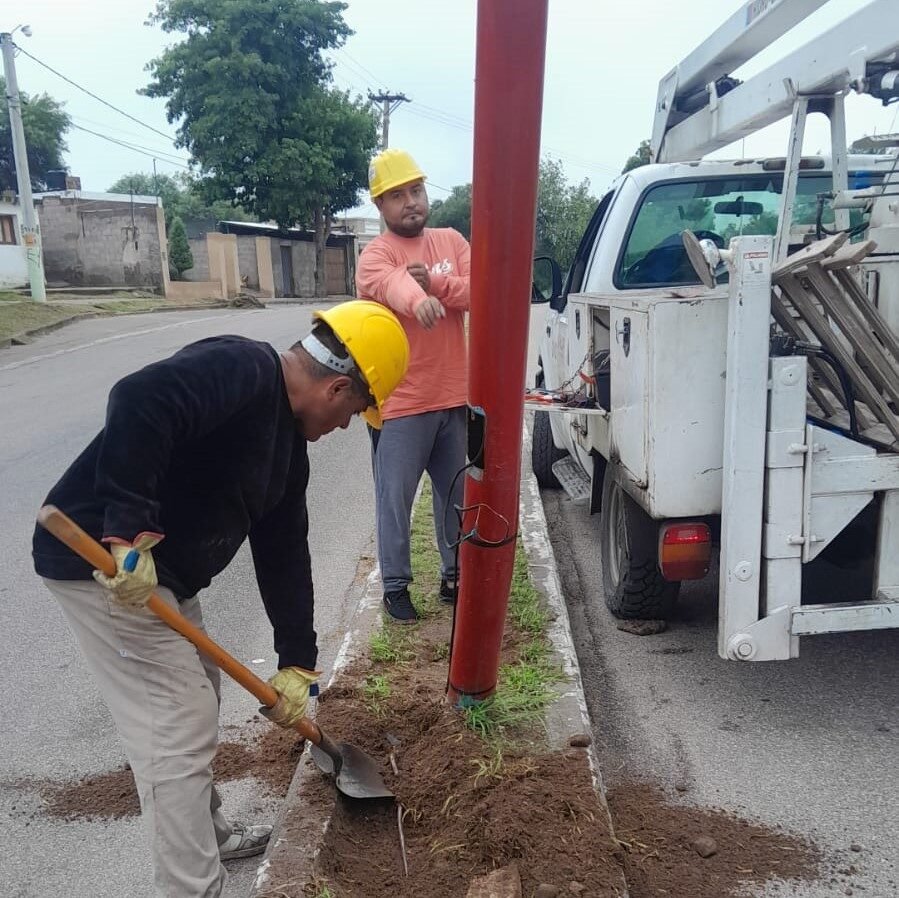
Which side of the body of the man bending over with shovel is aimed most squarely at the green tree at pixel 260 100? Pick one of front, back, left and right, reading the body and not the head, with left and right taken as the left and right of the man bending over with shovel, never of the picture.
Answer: left

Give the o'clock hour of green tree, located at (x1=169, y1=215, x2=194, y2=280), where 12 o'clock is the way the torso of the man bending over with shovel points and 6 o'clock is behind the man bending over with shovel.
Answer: The green tree is roughly at 9 o'clock from the man bending over with shovel.

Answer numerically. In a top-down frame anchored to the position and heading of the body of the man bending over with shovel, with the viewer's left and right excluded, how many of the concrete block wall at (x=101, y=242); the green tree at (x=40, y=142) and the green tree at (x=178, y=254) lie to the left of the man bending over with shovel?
3

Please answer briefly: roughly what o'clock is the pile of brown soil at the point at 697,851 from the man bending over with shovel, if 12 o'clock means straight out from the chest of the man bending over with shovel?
The pile of brown soil is roughly at 12 o'clock from the man bending over with shovel.

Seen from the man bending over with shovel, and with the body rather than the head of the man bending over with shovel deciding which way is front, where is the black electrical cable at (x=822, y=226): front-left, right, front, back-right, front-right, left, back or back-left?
front-left

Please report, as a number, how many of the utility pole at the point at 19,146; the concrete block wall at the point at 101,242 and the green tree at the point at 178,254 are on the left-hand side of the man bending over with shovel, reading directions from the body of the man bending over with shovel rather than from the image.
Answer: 3

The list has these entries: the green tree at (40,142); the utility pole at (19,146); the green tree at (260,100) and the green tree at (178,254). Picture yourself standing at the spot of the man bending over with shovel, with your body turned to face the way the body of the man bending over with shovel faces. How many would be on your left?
4

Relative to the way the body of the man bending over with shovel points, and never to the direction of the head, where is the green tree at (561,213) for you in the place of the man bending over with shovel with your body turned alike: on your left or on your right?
on your left

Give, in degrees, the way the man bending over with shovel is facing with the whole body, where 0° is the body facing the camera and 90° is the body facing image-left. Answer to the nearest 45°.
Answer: approximately 270°

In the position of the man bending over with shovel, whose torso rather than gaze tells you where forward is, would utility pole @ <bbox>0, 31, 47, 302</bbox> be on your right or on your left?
on your left

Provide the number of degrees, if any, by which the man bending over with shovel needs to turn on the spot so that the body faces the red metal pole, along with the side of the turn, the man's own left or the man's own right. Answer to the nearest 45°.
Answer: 0° — they already face it
